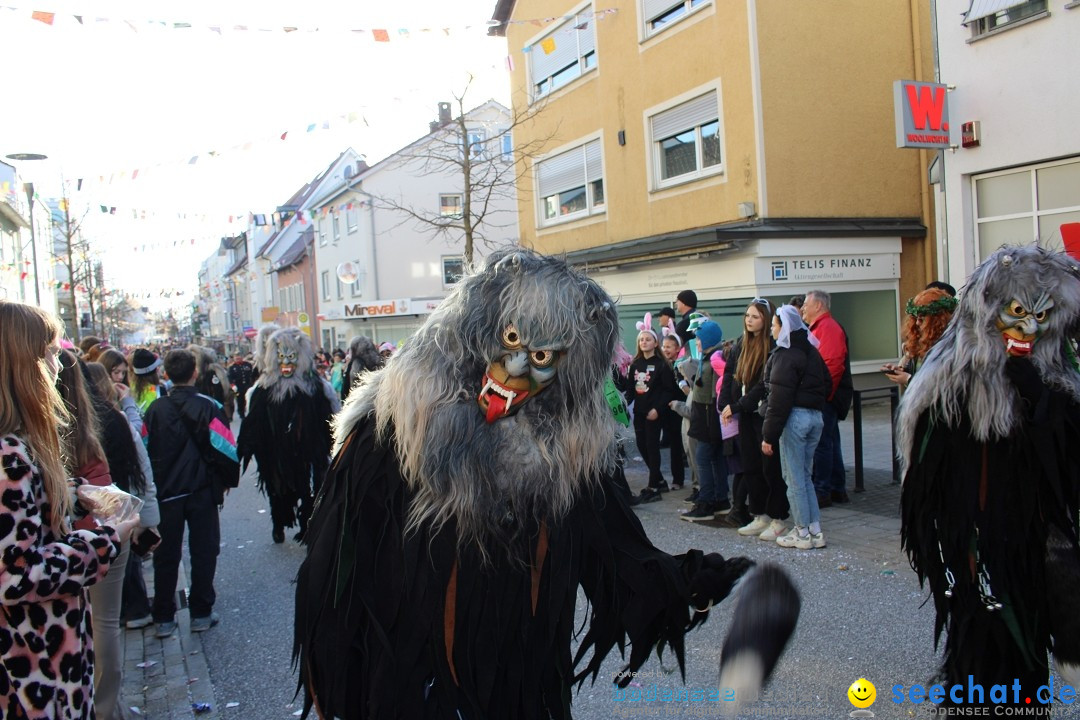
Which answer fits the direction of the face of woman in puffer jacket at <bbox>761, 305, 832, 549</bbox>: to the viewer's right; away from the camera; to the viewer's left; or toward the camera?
to the viewer's left

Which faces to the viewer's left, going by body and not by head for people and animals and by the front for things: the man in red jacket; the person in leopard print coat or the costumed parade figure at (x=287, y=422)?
the man in red jacket

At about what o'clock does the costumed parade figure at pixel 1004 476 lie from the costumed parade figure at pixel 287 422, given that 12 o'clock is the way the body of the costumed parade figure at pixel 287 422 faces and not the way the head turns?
the costumed parade figure at pixel 1004 476 is roughly at 11 o'clock from the costumed parade figure at pixel 287 422.

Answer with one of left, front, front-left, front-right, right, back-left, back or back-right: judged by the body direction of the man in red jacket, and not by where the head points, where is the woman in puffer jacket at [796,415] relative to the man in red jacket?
left

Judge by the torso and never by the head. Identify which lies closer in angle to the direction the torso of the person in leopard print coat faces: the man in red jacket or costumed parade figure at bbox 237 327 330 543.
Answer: the man in red jacket

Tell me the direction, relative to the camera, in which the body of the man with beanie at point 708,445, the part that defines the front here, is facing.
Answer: to the viewer's left

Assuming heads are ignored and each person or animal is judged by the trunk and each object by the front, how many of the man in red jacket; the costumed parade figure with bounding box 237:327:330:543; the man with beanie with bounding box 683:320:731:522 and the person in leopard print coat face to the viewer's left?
2

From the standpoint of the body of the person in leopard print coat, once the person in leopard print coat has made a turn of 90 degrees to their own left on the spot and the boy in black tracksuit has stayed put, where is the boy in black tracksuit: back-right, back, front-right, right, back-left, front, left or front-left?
front-right

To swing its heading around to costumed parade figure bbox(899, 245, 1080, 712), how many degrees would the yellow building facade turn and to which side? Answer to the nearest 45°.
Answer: approximately 45° to its left

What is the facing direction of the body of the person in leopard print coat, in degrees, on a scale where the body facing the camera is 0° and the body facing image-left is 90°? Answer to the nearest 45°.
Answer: approximately 270°

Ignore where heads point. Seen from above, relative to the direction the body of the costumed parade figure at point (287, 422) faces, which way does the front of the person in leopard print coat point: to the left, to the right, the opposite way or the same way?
to the left

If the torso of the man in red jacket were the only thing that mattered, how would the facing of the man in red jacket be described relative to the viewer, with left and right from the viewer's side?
facing to the left of the viewer

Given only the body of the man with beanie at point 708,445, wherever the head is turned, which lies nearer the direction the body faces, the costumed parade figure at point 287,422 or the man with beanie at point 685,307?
the costumed parade figure
